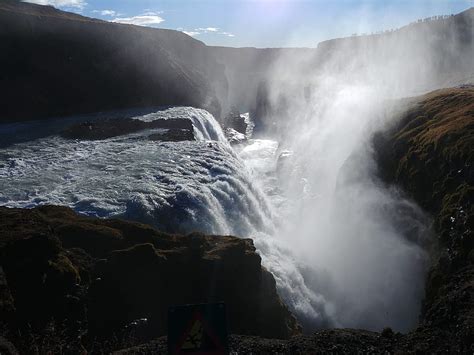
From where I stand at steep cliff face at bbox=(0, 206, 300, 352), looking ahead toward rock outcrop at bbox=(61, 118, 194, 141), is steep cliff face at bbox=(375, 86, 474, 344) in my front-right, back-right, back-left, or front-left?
front-right

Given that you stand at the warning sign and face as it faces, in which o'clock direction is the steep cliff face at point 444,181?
The steep cliff face is roughly at 7 o'clock from the warning sign.

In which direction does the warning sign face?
toward the camera

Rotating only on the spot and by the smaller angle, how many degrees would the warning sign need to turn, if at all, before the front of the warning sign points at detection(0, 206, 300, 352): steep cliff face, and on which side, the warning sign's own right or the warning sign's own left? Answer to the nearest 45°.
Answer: approximately 180°
